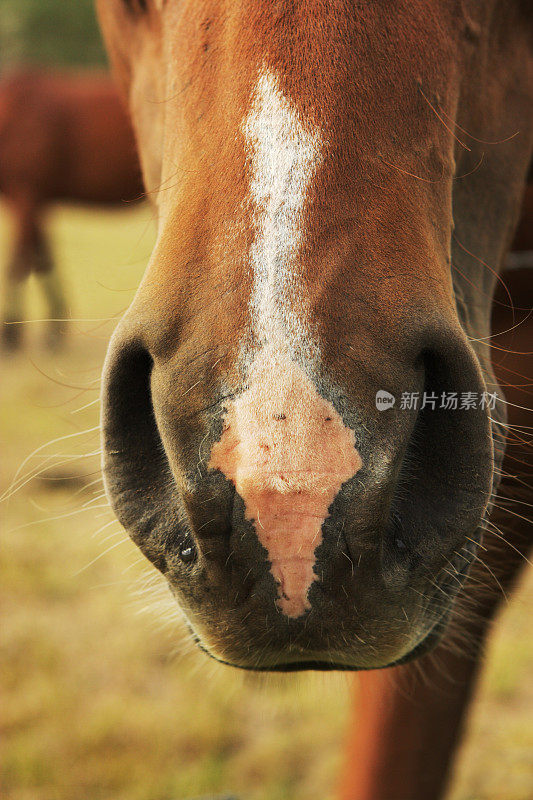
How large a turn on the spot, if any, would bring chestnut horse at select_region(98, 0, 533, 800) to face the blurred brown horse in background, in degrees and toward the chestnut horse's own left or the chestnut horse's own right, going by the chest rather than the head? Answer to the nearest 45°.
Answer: approximately 180°

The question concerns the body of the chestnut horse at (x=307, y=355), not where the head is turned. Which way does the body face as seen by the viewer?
toward the camera
